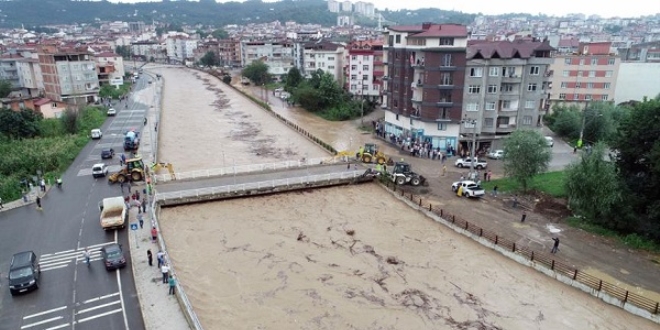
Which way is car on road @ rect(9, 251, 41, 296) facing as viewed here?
toward the camera

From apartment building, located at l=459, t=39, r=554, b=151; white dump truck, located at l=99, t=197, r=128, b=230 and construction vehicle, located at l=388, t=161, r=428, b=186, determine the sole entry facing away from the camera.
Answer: the white dump truck

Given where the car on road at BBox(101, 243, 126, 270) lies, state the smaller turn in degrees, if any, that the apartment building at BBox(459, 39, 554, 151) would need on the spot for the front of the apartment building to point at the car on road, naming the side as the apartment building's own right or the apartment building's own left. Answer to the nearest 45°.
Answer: approximately 45° to the apartment building's own right

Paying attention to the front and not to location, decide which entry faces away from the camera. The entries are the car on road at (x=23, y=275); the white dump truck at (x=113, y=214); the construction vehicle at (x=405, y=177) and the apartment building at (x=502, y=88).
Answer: the white dump truck

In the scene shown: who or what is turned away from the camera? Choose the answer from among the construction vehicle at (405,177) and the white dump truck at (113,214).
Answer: the white dump truck

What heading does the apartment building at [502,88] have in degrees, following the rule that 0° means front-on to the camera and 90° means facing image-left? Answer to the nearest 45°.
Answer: approximately 0°

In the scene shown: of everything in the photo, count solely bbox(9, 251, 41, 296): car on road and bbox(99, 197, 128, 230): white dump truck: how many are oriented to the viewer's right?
0

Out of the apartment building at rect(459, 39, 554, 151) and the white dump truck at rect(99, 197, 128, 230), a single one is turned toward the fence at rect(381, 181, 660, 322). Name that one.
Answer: the apartment building

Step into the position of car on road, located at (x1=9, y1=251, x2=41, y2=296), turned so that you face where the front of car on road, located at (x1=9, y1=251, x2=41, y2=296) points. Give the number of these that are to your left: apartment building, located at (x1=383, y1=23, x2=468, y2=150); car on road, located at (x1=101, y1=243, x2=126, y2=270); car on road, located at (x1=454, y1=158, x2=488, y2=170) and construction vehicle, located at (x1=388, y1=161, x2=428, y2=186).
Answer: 4

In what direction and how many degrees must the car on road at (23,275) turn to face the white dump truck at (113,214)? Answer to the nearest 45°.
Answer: approximately 135° to its left

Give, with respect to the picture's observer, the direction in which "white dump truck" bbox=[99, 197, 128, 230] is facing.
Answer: facing away from the viewer

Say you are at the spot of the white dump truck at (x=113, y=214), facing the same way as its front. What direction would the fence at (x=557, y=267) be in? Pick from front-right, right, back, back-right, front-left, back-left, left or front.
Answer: back-right
